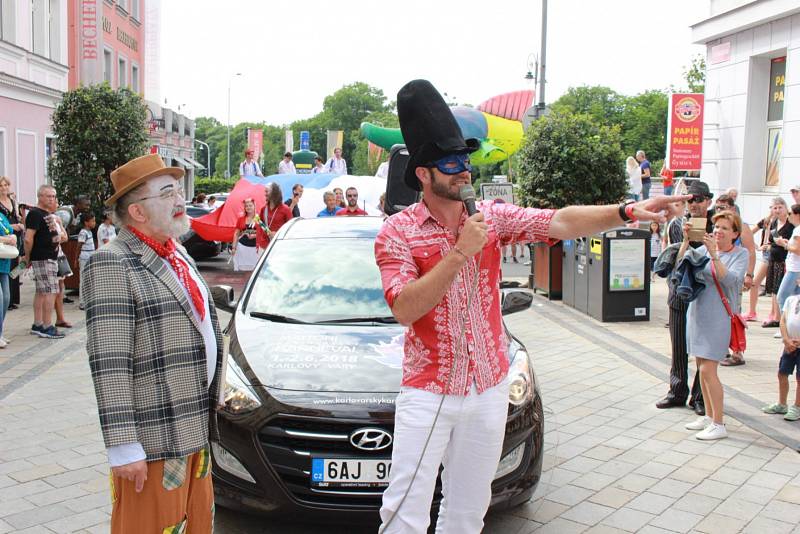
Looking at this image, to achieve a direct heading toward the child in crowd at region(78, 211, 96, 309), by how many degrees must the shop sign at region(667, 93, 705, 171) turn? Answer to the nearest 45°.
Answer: approximately 45° to its right

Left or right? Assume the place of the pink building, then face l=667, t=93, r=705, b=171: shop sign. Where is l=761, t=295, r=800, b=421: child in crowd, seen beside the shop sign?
right

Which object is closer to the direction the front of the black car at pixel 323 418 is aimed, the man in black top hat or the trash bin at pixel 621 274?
the man in black top hat

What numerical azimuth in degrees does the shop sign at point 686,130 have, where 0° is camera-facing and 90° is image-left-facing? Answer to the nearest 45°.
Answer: approximately 0°

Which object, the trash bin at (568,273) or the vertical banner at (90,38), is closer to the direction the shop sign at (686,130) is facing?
the trash bin

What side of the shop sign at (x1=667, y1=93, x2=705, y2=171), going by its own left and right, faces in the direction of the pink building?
right

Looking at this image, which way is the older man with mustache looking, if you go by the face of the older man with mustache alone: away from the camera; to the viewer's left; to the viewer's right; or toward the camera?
to the viewer's right
